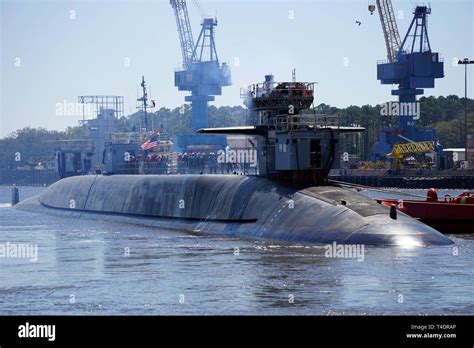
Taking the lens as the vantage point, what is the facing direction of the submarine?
facing the viewer and to the right of the viewer
